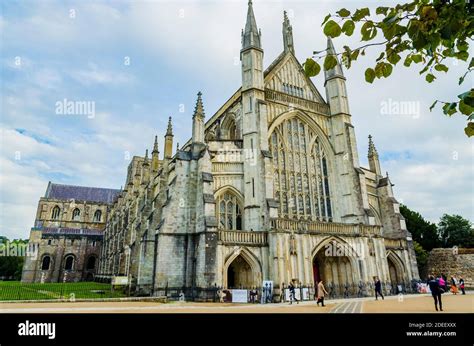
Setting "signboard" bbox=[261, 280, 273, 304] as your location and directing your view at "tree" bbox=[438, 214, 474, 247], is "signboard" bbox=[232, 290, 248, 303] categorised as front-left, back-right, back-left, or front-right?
back-left

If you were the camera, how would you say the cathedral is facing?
facing the viewer and to the right of the viewer

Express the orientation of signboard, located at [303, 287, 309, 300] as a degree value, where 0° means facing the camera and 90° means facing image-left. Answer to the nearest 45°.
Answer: approximately 0°

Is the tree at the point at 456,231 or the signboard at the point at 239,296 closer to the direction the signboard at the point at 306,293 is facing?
the signboard

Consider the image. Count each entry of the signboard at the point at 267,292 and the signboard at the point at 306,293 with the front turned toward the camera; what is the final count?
2

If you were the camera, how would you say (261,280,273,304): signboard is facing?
facing the viewer
